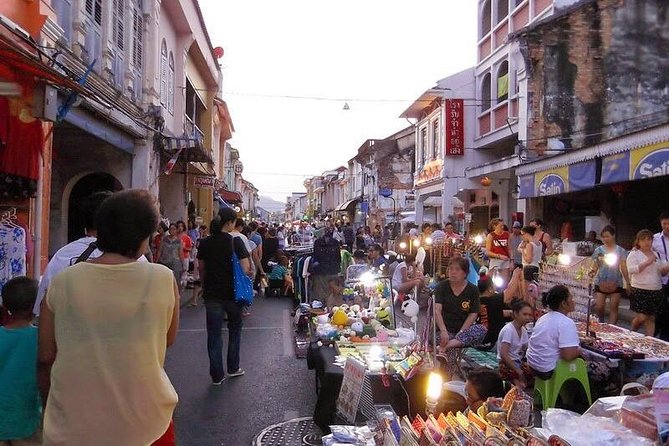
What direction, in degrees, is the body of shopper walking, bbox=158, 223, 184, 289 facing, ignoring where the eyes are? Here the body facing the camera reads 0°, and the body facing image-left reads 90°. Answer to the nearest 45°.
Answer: approximately 0°

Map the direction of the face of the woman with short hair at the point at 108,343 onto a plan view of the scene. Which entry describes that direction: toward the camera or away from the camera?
away from the camera

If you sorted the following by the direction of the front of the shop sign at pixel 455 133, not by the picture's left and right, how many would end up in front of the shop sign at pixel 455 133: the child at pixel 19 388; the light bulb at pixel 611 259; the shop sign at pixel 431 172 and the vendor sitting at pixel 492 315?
3

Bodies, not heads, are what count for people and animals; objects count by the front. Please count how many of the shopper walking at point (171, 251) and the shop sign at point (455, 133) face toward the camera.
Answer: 2

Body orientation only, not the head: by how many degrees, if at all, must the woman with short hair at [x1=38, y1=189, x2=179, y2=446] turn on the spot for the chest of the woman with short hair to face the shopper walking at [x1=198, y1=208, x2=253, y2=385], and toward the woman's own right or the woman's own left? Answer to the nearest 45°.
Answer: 0° — they already face them

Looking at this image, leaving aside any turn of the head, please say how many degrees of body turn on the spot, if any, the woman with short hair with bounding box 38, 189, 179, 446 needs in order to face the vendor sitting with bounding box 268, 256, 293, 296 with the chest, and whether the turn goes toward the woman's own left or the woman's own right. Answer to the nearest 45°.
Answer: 0° — they already face them

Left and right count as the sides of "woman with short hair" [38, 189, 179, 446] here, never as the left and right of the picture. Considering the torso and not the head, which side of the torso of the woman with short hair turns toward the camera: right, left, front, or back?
back

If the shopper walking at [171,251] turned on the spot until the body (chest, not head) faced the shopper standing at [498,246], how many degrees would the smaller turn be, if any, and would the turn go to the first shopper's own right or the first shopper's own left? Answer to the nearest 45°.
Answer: approximately 90° to the first shopper's own left
